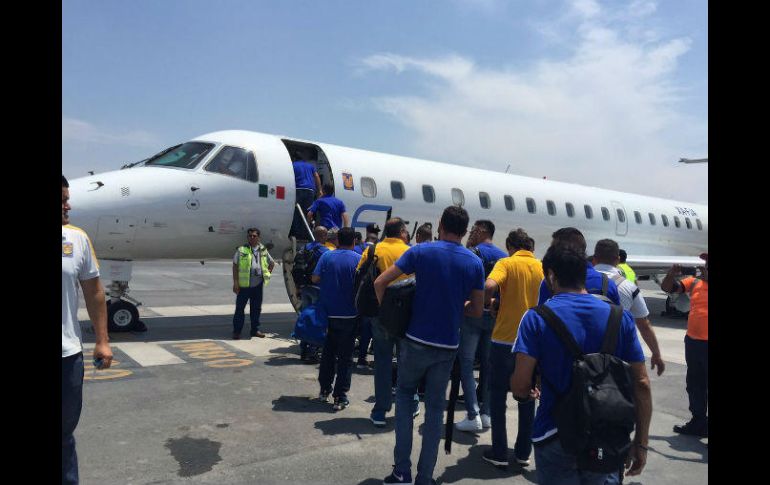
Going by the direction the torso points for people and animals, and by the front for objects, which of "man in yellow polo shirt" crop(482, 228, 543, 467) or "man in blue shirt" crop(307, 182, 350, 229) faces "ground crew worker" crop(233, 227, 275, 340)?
the man in yellow polo shirt

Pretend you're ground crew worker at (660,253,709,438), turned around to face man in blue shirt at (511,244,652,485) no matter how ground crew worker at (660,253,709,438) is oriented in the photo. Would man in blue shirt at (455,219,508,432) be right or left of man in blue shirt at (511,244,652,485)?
right

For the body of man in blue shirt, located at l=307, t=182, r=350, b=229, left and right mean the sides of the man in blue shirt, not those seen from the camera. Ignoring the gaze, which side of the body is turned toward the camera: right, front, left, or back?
back

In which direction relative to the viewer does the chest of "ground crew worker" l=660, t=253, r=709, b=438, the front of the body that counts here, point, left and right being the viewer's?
facing to the left of the viewer

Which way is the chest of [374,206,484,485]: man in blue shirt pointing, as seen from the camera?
away from the camera

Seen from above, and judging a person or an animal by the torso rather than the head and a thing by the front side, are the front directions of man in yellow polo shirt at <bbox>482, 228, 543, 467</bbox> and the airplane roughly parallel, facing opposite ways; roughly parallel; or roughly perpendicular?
roughly perpendicular

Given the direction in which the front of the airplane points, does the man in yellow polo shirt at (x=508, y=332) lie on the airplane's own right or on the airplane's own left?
on the airplane's own left

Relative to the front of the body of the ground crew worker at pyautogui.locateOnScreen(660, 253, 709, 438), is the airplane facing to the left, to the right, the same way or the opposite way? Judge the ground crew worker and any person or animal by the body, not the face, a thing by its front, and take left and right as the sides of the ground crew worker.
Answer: the same way

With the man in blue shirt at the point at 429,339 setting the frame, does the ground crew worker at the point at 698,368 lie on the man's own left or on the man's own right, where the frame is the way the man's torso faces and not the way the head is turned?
on the man's own right

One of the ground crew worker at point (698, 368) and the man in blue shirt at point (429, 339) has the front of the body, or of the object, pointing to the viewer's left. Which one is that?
the ground crew worker

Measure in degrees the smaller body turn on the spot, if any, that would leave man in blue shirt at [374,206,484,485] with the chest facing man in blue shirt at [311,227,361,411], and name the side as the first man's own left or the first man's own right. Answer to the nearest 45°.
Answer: approximately 45° to the first man's own left

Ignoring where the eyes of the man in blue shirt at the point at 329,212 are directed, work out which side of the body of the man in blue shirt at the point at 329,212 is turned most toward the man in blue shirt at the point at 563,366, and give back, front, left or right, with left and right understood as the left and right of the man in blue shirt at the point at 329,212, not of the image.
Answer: back

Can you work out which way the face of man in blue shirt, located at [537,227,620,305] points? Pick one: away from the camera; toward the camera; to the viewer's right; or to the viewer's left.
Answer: away from the camera

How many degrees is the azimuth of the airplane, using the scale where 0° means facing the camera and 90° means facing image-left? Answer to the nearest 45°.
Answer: approximately 45°

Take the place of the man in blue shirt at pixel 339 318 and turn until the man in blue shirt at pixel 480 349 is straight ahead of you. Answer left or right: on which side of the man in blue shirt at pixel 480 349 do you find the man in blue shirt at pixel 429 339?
right

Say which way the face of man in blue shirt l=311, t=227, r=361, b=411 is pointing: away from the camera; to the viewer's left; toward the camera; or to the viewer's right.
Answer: away from the camera
